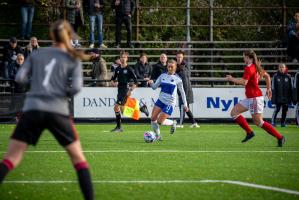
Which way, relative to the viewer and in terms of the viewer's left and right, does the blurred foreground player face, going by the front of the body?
facing away from the viewer

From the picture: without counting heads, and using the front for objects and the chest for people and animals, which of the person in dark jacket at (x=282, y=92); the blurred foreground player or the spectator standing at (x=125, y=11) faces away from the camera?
the blurred foreground player

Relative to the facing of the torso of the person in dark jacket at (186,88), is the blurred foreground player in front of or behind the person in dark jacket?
in front

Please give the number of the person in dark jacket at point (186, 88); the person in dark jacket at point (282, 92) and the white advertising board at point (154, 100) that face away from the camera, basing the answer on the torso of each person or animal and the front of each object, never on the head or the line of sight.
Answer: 0

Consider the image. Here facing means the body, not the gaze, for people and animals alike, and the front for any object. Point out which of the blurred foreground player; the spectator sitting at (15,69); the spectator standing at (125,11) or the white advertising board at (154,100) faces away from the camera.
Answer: the blurred foreground player

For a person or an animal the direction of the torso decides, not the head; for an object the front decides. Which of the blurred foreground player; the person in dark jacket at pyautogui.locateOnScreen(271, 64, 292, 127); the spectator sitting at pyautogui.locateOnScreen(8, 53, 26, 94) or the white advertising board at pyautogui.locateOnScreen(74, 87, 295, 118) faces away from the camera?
the blurred foreground player

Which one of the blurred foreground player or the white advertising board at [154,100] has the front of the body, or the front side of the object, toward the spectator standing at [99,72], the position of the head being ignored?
the blurred foreground player

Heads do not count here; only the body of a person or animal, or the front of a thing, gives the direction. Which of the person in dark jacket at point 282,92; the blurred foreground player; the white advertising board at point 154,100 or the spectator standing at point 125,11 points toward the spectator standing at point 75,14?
the blurred foreground player

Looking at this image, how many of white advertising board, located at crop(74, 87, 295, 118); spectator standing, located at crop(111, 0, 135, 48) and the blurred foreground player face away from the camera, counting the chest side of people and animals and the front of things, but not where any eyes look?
1

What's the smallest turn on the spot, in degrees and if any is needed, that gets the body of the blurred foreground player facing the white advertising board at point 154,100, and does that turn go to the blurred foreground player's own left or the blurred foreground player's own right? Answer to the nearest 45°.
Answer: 0° — they already face it

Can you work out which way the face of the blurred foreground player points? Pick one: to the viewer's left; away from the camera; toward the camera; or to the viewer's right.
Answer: away from the camera

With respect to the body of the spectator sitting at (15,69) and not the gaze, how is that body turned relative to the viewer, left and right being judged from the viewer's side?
facing the viewer and to the right of the viewer

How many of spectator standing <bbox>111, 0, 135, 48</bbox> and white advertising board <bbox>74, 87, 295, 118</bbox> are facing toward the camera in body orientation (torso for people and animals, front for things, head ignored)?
2

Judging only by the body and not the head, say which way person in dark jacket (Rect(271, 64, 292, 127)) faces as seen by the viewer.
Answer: toward the camera

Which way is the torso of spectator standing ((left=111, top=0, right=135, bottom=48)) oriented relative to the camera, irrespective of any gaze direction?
toward the camera
